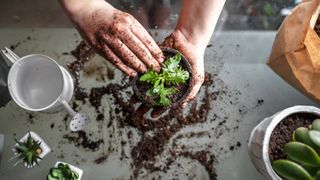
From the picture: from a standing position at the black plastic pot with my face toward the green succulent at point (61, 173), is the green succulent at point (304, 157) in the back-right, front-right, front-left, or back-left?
back-left

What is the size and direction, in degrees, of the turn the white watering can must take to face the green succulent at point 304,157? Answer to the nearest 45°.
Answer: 0° — it already faces it

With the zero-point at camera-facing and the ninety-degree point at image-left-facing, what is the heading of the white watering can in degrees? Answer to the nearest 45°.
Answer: approximately 315°

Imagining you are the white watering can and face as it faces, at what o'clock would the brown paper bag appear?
The brown paper bag is roughly at 11 o'clock from the white watering can.
